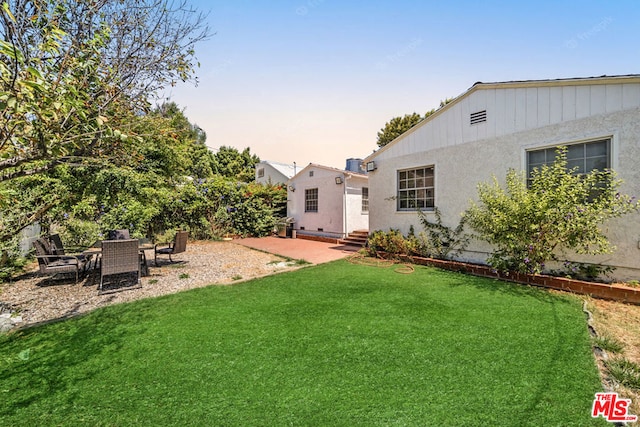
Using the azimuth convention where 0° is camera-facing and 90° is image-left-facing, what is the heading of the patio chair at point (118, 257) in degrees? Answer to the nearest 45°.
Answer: approximately 180°

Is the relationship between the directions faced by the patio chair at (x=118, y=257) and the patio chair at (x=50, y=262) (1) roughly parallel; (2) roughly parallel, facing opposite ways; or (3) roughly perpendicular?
roughly perpendicular

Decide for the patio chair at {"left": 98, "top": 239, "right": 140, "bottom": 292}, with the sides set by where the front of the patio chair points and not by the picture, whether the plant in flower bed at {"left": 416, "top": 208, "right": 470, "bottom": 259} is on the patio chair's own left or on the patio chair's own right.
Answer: on the patio chair's own right

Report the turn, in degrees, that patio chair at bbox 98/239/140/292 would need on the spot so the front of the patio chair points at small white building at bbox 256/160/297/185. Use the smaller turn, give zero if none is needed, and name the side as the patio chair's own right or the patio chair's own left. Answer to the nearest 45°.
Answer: approximately 45° to the patio chair's own right

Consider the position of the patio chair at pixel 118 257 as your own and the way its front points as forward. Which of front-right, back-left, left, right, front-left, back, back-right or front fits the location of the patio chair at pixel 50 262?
front-left

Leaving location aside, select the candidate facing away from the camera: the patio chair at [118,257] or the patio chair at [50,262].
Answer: the patio chair at [118,257]

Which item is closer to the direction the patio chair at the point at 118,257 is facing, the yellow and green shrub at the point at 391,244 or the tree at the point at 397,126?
the tree

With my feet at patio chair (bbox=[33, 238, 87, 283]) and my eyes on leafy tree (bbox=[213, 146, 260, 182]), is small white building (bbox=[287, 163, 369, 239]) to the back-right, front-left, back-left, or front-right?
front-right

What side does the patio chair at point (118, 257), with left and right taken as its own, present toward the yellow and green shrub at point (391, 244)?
right

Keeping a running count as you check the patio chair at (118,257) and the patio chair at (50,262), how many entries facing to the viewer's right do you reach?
1

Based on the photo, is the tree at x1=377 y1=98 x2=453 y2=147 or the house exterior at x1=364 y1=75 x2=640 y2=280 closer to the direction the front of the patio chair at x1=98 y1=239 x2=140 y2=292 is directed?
the tree

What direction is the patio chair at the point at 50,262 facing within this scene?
to the viewer's right

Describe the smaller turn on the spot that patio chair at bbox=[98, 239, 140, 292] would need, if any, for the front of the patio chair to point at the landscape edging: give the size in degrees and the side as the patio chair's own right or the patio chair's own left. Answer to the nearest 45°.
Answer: approximately 135° to the patio chair's own right

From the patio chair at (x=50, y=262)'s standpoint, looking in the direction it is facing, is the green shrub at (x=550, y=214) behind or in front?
in front
